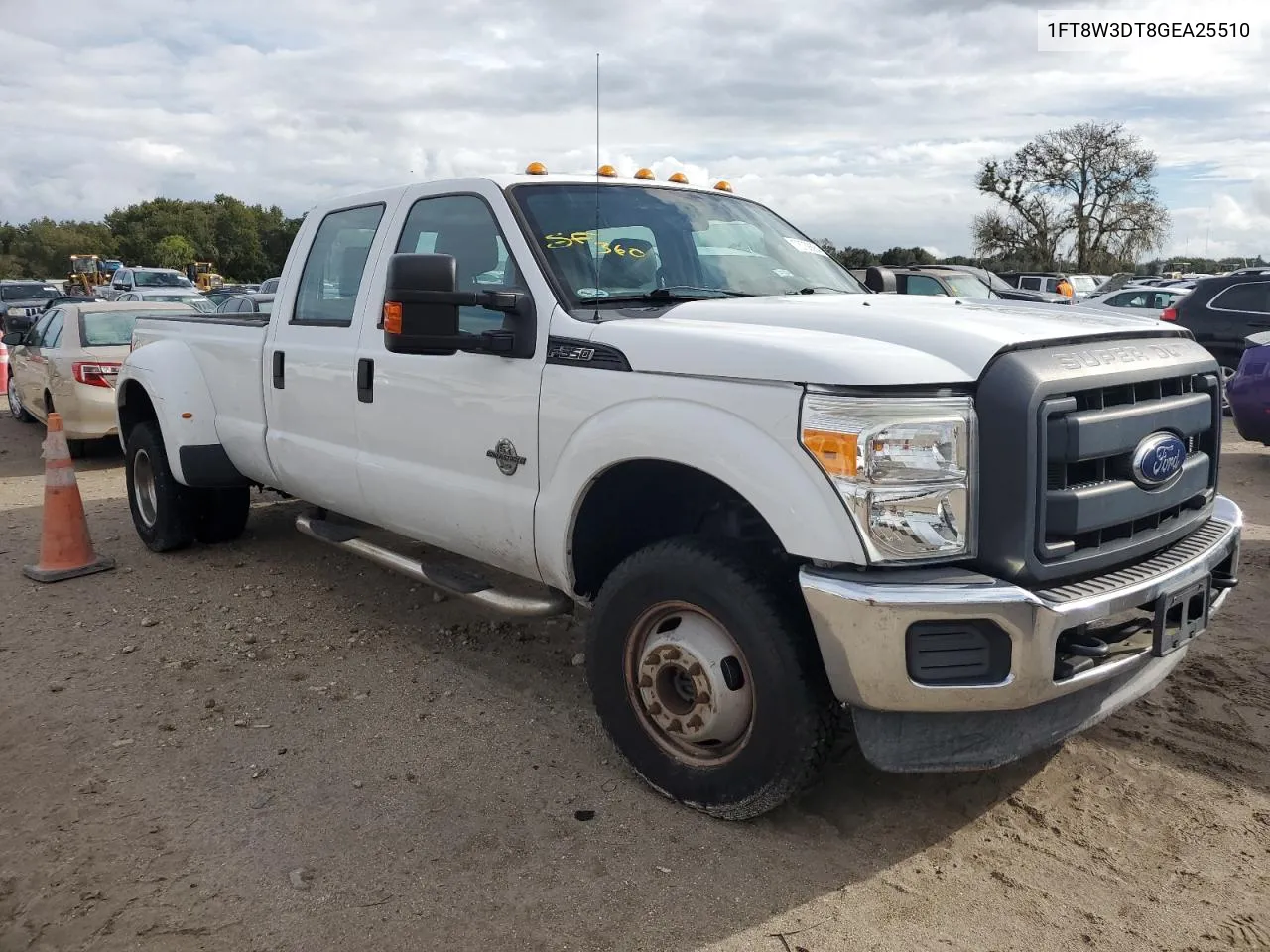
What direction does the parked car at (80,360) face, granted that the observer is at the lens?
facing away from the viewer and to the left of the viewer

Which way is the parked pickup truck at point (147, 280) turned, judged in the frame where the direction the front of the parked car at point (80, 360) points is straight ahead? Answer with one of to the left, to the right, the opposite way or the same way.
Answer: the opposite way

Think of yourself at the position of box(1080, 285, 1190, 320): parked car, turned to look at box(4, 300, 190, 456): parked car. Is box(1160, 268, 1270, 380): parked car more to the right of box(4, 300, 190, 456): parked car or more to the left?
left

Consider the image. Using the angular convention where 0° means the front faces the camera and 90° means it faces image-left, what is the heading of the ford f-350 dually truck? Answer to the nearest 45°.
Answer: approximately 315°
